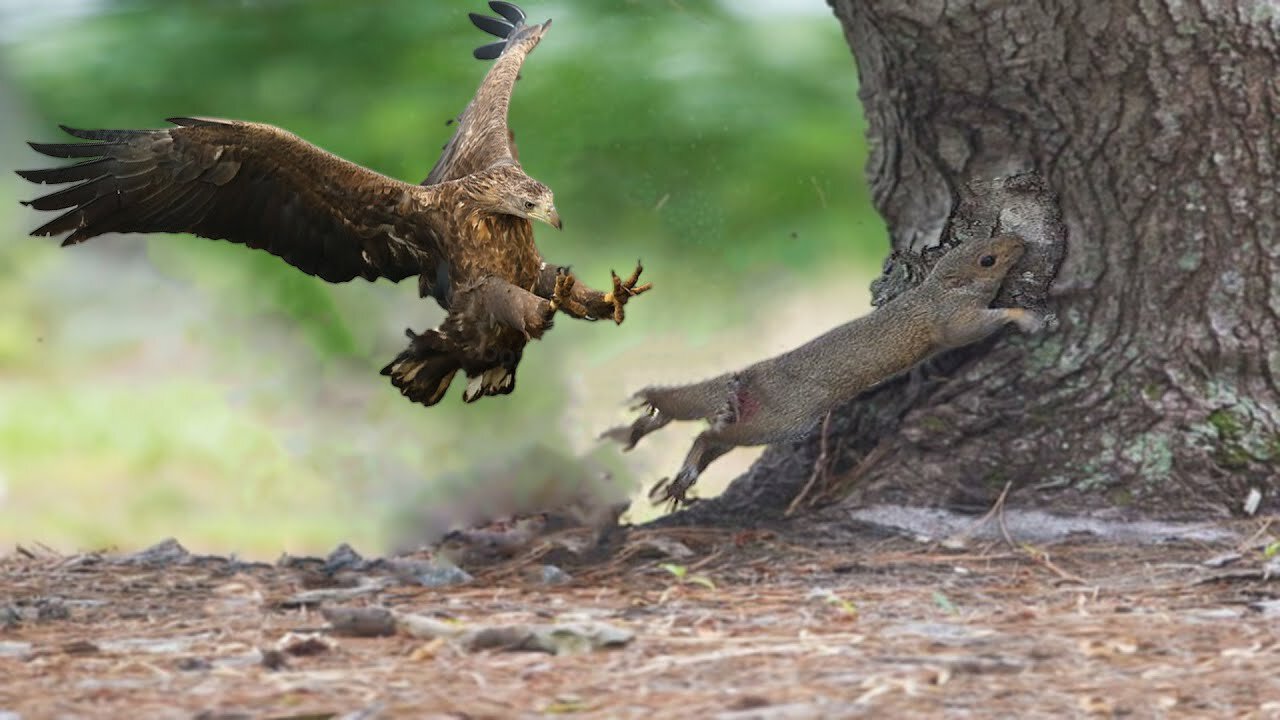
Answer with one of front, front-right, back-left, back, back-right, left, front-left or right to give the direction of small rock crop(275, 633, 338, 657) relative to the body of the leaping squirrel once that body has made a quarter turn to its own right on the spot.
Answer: front-right

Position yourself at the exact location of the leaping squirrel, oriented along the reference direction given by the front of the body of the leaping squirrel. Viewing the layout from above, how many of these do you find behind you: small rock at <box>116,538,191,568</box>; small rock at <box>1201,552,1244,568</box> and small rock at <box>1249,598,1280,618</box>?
1

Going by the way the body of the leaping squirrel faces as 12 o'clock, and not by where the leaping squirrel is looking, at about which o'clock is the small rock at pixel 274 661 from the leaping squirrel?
The small rock is roughly at 4 o'clock from the leaping squirrel.

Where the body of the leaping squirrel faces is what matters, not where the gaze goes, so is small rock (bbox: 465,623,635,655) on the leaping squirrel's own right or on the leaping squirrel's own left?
on the leaping squirrel's own right

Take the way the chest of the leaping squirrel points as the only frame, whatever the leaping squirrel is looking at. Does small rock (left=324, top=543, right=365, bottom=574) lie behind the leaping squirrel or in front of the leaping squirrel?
behind

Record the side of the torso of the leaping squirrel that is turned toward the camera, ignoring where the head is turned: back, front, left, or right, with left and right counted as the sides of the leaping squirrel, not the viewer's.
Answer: right
